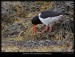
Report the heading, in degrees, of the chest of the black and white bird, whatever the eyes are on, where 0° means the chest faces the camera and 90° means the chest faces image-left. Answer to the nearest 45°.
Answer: approximately 90°
